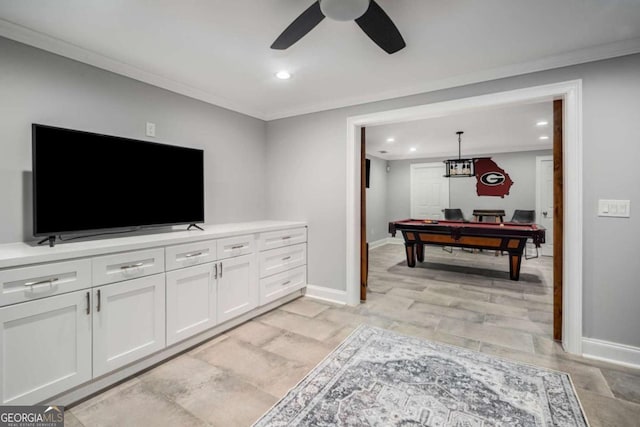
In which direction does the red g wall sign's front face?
toward the camera

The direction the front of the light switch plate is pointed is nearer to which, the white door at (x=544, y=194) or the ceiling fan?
the ceiling fan

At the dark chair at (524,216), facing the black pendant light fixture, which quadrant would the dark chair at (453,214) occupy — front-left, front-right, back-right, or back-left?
front-right

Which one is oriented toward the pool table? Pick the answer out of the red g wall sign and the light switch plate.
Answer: the red g wall sign

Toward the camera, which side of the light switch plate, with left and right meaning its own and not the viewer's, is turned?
front

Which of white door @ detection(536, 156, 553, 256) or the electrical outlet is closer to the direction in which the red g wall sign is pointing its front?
the electrical outlet

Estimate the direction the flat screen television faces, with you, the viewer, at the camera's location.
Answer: facing the viewer and to the right of the viewer

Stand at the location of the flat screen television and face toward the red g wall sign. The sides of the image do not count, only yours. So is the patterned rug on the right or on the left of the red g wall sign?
right

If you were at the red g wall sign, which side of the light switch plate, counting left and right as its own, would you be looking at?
back

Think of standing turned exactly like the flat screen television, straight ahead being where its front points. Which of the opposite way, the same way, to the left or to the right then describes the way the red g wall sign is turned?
to the right

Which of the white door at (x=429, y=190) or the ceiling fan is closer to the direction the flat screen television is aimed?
the ceiling fan

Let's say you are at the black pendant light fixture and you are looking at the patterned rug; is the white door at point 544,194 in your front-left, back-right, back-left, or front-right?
back-left

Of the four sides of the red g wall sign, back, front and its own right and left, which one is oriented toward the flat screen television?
front

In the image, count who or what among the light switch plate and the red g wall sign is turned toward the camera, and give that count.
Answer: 2

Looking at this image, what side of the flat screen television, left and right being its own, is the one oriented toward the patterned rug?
front
